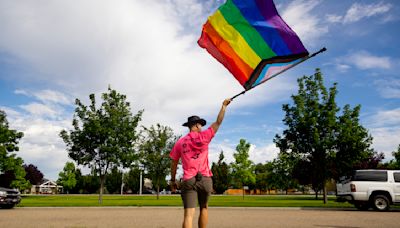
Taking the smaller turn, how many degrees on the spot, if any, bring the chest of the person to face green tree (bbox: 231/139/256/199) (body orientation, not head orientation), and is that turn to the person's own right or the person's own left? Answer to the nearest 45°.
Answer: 0° — they already face it

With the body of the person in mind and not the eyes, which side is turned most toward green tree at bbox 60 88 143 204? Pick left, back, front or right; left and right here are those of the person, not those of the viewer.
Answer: front

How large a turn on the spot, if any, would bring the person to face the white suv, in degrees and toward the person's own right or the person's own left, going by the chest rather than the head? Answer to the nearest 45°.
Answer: approximately 45° to the person's own right

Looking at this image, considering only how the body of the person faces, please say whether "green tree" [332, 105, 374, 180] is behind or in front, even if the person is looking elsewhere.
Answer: in front

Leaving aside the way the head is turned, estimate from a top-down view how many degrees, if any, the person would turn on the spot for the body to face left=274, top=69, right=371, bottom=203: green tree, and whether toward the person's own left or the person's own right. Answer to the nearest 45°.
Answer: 0° — they already face it

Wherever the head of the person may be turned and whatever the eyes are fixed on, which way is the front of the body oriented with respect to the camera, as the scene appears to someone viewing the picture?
away from the camera

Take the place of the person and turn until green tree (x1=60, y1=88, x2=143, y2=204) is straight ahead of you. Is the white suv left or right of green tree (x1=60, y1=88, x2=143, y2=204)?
right

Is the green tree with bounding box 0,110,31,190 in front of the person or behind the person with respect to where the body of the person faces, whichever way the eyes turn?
in front

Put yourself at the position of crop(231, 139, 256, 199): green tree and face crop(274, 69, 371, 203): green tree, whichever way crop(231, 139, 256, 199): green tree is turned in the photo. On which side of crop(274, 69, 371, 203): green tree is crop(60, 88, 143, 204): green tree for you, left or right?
right

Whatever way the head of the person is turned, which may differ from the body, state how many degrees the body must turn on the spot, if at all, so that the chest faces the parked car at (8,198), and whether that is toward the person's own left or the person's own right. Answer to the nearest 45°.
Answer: approximately 45° to the person's own left
